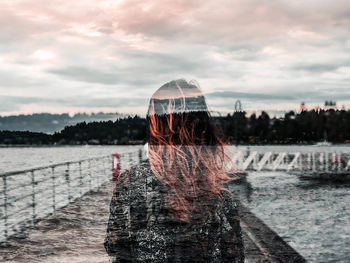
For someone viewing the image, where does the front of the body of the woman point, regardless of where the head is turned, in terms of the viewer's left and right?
facing away from the viewer

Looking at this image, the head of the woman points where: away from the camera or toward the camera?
away from the camera
